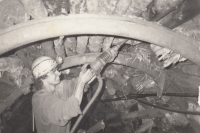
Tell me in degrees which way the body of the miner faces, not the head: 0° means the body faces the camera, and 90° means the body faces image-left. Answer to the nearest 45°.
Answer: approximately 270°

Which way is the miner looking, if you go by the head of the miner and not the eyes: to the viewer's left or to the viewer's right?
to the viewer's right
